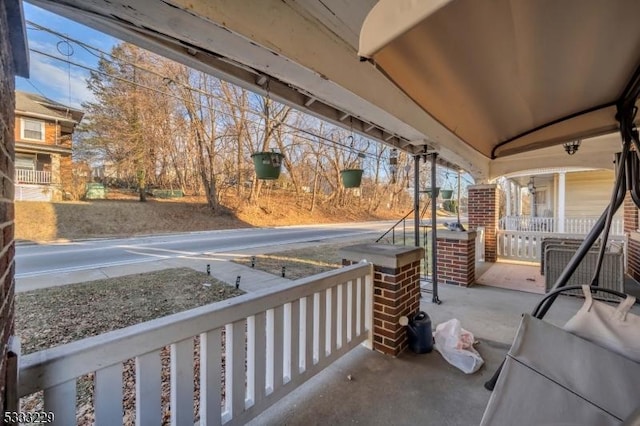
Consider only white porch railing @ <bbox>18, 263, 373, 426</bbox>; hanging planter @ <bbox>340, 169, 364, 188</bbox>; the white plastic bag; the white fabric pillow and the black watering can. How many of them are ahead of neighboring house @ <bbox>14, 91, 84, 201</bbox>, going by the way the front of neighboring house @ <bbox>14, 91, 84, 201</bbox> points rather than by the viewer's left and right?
5

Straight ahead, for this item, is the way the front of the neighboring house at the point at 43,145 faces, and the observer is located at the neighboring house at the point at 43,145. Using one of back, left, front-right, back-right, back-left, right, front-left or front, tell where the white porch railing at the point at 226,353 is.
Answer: front

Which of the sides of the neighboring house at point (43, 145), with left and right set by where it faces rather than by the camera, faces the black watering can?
front

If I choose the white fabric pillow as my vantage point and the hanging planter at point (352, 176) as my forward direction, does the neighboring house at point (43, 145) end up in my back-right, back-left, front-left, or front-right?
front-left

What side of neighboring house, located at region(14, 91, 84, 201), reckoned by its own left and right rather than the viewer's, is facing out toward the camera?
front

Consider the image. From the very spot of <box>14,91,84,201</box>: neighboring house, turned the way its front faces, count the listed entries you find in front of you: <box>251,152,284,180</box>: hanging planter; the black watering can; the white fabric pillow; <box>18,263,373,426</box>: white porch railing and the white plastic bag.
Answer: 5

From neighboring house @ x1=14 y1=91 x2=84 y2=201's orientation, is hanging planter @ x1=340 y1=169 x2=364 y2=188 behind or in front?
in front

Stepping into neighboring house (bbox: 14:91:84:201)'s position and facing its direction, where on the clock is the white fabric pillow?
The white fabric pillow is roughly at 12 o'clock from the neighboring house.

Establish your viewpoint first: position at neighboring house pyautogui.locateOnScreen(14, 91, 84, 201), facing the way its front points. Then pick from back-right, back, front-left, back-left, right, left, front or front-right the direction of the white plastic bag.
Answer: front

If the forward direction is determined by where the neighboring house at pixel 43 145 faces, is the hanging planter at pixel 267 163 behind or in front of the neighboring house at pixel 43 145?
in front

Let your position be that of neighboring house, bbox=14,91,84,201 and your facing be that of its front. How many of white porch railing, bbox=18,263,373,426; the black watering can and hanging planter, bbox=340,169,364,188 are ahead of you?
3
